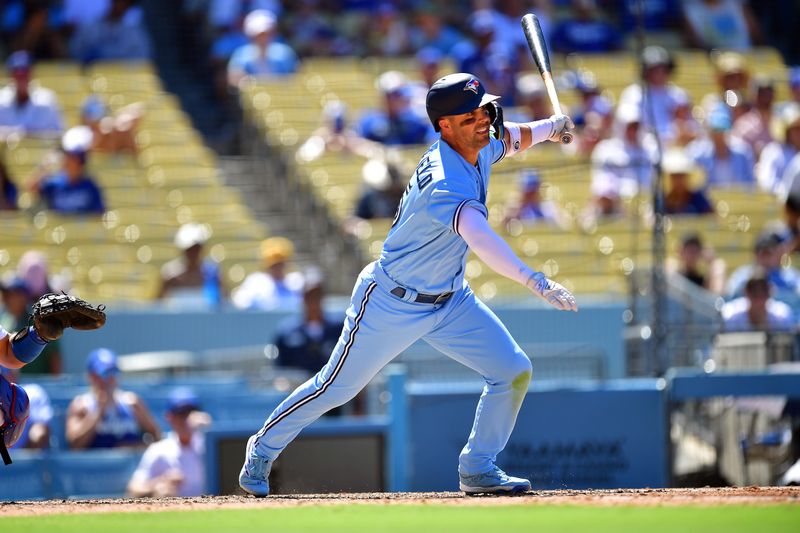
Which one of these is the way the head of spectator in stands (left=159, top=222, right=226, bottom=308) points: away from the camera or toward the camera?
toward the camera

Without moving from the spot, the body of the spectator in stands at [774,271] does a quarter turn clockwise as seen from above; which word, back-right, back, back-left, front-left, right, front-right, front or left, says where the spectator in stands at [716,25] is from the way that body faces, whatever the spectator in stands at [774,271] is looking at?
right

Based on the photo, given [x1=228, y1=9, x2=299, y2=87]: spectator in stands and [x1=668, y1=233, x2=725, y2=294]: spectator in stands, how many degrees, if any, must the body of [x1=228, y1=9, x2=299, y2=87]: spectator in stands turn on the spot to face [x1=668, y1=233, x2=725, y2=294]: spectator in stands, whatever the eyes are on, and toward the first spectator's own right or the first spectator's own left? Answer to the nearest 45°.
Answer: approximately 45° to the first spectator's own left

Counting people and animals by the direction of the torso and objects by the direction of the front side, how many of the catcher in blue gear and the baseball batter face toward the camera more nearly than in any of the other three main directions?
0

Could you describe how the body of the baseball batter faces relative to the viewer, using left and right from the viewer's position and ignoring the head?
facing to the right of the viewer

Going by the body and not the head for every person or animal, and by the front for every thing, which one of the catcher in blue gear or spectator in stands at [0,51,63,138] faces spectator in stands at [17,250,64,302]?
spectator in stands at [0,51,63,138]

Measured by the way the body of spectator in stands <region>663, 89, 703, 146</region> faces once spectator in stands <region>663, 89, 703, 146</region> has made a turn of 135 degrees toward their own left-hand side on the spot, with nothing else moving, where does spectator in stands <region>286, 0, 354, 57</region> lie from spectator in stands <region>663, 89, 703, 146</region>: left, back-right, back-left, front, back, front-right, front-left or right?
back-left

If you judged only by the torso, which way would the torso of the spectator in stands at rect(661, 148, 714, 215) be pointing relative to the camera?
toward the camera

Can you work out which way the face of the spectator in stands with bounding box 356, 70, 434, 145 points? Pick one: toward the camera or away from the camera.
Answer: toward the camera

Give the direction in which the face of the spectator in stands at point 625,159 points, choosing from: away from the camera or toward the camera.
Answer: toward the camera

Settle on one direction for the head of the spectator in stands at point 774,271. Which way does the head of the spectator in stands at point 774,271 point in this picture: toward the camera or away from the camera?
toward the camera

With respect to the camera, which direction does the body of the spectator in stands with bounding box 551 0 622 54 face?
toward the camera

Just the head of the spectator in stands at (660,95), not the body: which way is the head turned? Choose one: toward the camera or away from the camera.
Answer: toward the camera

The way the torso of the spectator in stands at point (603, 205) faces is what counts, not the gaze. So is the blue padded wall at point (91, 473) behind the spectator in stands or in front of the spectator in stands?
in front

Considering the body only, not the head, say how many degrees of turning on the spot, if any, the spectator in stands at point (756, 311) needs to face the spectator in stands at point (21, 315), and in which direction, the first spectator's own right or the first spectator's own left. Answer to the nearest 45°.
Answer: approximately 90° to the first spectator's own right
